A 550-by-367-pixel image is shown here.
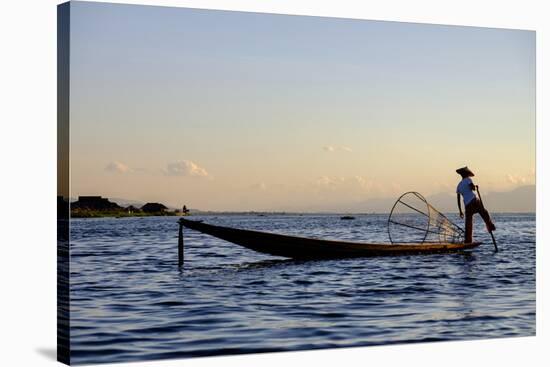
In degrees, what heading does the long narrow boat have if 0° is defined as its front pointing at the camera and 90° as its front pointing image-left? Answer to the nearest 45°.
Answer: approximately 90°

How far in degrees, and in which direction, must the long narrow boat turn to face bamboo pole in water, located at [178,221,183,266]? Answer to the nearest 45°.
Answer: approximately 45° to its left

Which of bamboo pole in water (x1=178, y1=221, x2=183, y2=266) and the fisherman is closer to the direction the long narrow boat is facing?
the bamboo pole in water
